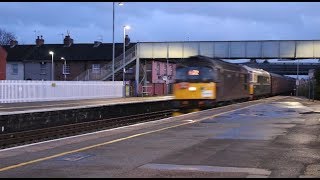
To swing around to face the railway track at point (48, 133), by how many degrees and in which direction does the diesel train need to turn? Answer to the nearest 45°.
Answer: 0° — it already faces it

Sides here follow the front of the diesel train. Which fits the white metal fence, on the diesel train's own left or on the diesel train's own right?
on the diesel train's own right

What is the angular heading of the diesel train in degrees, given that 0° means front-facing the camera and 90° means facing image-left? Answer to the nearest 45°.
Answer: approximately 45°
